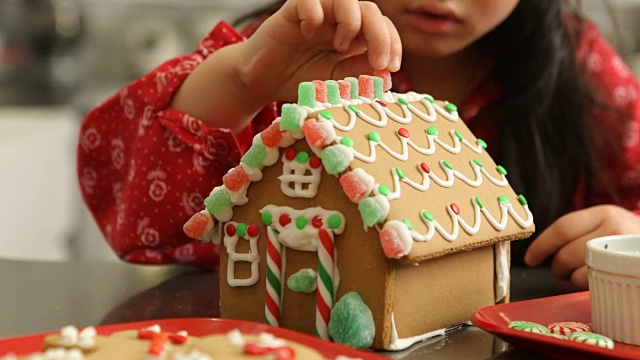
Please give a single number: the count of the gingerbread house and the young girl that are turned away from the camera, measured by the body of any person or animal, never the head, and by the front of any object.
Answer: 0

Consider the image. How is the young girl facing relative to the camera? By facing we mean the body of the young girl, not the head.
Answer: toward the camera

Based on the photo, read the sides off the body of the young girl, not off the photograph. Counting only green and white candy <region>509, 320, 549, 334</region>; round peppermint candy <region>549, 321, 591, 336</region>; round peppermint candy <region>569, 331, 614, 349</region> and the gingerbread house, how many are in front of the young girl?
4

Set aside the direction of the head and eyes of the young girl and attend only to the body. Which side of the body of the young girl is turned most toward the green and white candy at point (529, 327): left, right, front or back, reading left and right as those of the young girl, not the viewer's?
front

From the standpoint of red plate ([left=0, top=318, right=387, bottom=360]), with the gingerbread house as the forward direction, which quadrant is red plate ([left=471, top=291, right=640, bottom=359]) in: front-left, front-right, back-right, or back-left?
front-right

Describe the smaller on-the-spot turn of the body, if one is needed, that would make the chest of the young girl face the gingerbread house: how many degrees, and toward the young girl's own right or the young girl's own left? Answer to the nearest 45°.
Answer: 0° — they already face it

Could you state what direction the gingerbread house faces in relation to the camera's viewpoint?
facing the viewer and to the left of the viewer

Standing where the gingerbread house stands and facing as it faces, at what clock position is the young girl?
The young girl is roughly at 5 o'clock from the gingerbread house.

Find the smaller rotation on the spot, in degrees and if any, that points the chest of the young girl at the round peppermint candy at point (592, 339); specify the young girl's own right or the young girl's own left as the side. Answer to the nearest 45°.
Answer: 0° — they already face it

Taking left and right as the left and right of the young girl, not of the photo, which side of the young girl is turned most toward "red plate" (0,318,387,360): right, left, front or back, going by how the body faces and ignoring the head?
front

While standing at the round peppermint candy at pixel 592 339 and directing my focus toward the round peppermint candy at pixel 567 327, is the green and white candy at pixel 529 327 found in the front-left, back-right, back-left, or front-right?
front-left
